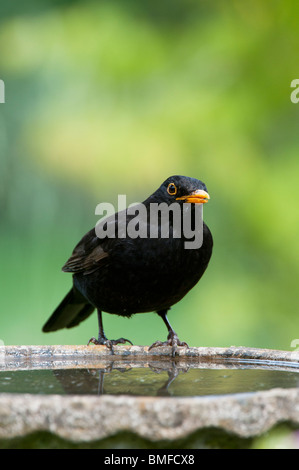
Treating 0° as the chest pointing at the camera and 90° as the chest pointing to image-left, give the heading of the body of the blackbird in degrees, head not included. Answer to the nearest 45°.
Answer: approximately 315°
